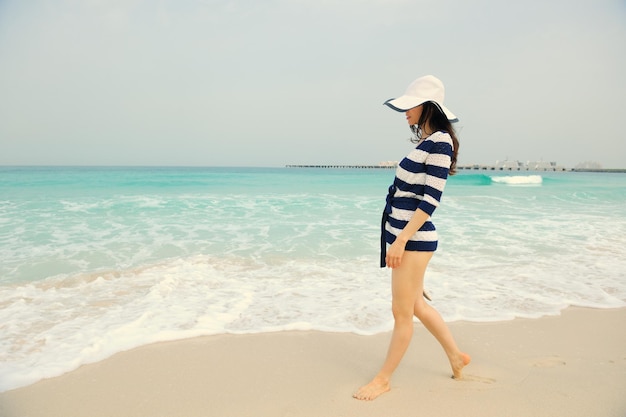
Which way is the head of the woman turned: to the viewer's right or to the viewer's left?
to the viewer's left

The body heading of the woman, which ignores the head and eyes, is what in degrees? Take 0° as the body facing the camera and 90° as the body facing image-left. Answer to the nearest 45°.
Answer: approximately 90°
